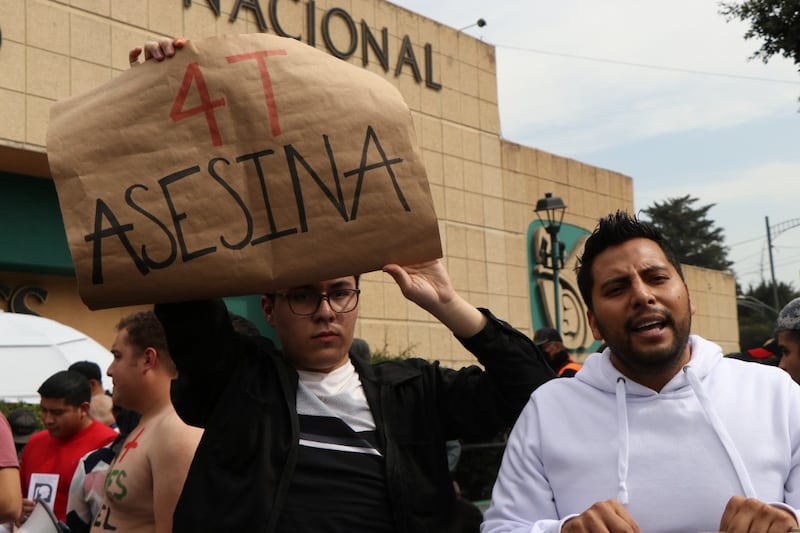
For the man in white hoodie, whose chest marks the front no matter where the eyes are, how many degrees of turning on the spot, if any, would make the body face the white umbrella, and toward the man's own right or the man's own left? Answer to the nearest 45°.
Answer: approximately 135° to the man's own right

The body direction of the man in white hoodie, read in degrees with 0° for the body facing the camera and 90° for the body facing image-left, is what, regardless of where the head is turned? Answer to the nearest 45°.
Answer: approximately 0°

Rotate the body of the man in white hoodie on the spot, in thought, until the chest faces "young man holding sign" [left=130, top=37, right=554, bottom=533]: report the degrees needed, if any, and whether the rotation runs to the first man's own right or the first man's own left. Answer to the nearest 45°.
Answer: approximately 90° to the first man's own right

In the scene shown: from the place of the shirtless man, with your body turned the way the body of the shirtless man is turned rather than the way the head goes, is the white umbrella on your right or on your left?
on your right

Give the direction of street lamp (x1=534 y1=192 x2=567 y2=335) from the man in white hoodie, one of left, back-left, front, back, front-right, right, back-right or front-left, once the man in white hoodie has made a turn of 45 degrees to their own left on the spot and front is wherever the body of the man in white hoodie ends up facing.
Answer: back-left

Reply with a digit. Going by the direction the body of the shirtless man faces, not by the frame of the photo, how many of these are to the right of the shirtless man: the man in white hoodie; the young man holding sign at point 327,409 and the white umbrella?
1
